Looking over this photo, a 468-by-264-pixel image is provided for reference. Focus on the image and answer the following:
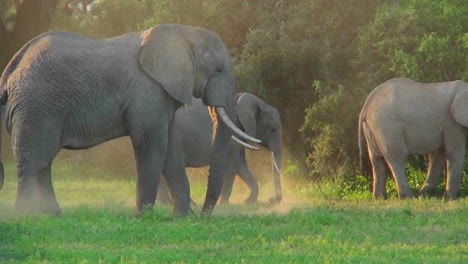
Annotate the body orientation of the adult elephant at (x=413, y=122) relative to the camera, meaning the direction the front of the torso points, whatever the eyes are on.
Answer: to the viewer's right

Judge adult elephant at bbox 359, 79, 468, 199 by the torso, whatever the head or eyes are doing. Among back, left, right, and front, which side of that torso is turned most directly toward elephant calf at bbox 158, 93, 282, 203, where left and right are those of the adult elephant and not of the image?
back

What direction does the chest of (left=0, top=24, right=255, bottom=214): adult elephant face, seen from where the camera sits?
to the viewer's right

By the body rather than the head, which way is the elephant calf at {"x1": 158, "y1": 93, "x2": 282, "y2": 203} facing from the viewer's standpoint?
to the viewer's right
